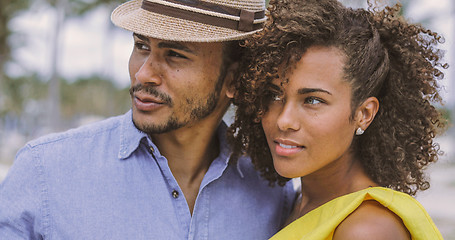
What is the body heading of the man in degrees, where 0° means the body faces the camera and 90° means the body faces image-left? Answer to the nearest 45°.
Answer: approximately 0°

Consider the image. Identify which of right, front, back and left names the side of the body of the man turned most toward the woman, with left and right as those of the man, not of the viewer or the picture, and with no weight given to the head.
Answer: left

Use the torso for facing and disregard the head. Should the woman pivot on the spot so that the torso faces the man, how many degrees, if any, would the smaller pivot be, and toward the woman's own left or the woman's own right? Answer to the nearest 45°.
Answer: approximately 45° to the woman's own right
